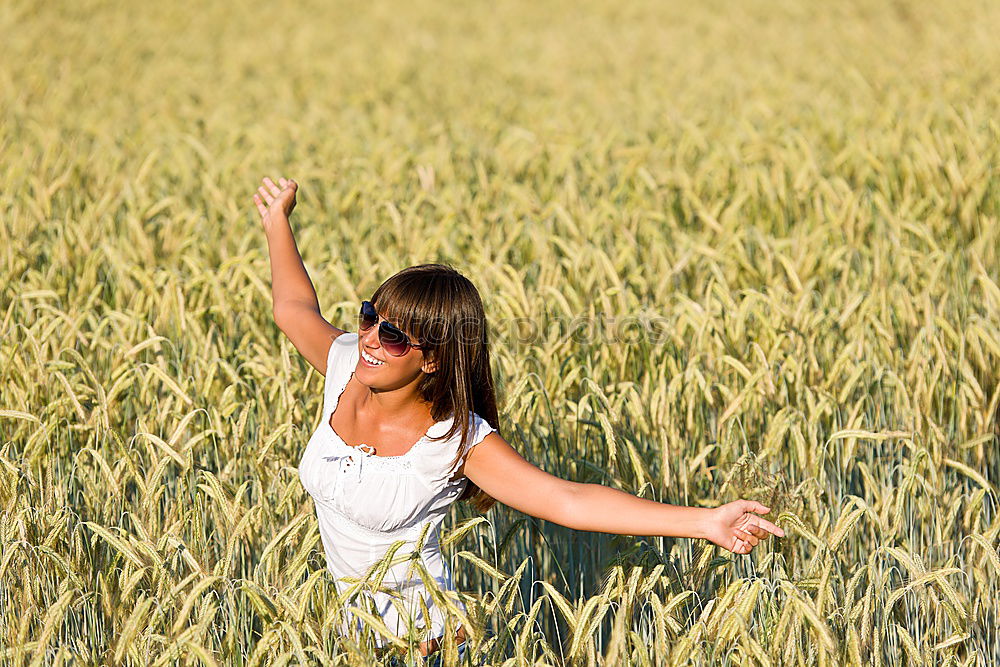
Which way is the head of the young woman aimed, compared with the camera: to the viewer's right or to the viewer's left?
to the viewer's left
